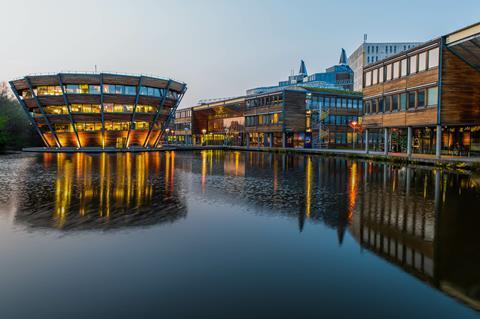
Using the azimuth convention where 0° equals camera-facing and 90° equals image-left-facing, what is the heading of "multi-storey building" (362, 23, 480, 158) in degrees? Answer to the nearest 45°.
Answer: approximately 45°
